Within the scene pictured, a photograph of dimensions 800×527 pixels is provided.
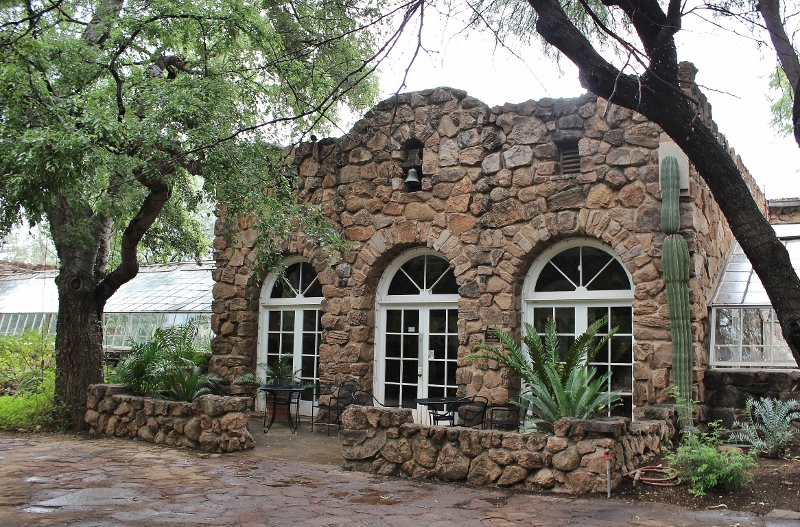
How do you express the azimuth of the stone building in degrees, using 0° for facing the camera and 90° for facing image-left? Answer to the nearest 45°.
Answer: approximately 45°

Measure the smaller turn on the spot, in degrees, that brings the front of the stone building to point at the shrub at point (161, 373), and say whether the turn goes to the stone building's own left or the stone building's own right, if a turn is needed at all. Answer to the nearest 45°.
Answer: approximately 45° to the stone building's own right

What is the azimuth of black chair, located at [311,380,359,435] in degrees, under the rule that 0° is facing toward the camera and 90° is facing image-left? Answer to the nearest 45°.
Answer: approximately 90°

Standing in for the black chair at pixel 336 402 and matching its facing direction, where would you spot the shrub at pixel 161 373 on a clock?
The shrub is roughly at 12 o'clock from the black chair.

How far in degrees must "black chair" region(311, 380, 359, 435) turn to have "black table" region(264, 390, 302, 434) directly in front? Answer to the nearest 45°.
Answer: approximately 45° to its right

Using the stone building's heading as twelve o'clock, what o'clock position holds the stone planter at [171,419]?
The stone planter is roughly at 1 o'clock from the stone building.

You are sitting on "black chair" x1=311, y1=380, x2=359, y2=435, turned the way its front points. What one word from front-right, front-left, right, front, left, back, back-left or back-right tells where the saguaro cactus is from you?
back-left

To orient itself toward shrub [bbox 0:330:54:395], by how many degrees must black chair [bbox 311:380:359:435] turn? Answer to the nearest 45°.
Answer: approximately 45° to its right

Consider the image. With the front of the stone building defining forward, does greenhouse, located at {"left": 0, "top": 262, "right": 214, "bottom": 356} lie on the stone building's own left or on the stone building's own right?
on the stone building's own right
